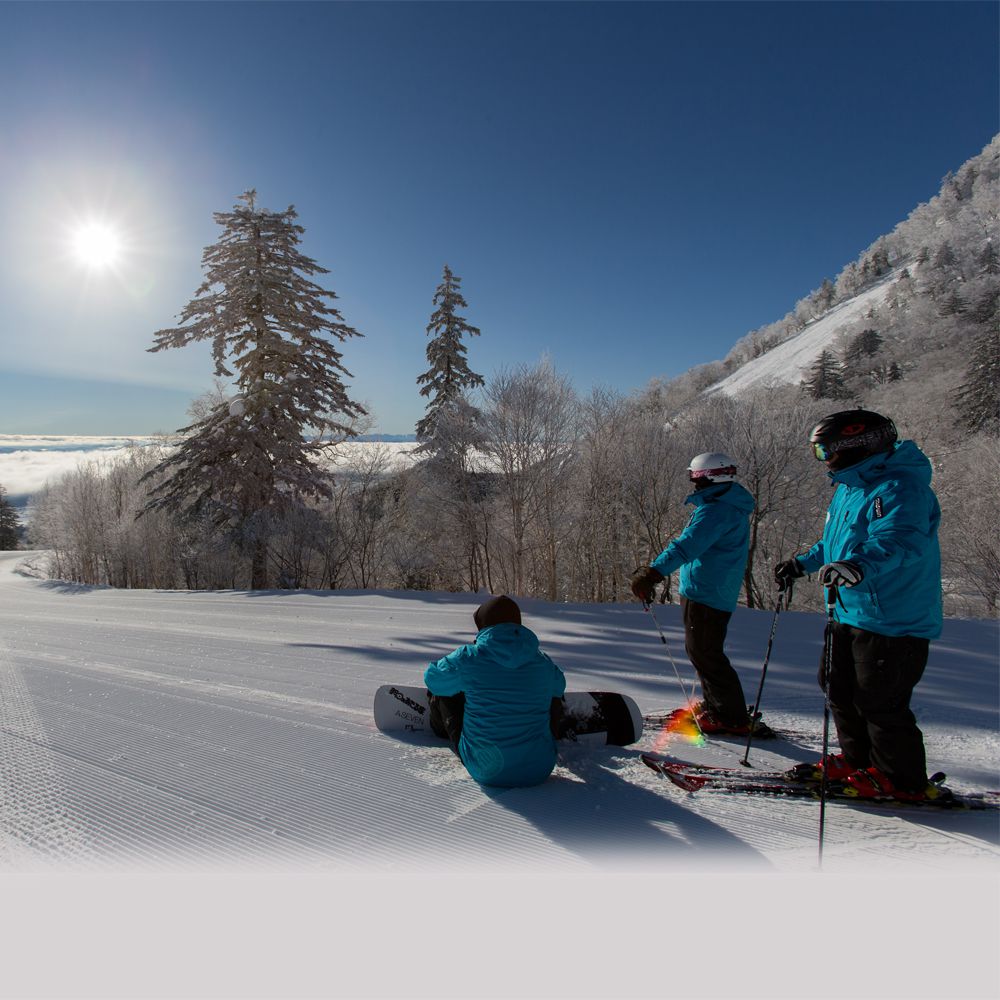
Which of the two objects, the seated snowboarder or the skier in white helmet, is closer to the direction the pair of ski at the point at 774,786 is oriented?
the seated snowboarder

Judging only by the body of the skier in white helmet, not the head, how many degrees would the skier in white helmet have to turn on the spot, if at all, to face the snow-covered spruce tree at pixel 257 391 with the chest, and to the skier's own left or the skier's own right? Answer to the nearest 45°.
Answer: approximately 45° to the skier's own right

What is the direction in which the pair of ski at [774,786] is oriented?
to the viewer's left

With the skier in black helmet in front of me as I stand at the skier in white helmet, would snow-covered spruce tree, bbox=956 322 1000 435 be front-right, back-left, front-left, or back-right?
back-left

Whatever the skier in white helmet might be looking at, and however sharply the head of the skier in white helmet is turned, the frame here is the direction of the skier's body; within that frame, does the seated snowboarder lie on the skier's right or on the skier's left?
on the skier's left

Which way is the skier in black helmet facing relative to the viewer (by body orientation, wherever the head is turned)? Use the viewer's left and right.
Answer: facing to the left of the viewer

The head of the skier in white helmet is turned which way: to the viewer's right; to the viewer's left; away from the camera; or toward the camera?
to the viewer's left

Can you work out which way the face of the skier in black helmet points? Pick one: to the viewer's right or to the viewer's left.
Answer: to the viewer's left
